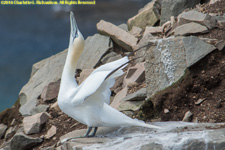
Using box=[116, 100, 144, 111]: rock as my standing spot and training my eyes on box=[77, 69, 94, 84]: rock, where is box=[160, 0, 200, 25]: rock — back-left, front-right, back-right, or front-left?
front-right

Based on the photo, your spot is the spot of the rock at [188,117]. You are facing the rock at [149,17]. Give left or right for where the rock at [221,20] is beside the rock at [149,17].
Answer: right

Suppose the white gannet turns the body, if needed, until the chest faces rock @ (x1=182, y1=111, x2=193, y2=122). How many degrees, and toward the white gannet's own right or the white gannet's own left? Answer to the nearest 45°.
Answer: approximately 135° to the white gannet's own right

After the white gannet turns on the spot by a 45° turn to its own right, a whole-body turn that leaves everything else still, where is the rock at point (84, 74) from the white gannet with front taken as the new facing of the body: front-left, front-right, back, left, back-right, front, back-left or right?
front-right

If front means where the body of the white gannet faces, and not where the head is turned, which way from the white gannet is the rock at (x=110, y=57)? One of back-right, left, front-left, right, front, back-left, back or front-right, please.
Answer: right

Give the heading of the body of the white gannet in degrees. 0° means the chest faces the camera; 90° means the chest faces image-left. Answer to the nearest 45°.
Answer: approximately 90°

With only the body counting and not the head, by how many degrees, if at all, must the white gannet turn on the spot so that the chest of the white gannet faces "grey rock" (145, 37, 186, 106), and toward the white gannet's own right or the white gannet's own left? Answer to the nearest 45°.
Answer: approximately 135° to the white gannet's own right

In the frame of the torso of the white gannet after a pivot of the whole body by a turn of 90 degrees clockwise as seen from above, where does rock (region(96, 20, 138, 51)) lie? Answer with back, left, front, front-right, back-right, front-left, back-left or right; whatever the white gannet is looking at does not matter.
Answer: front

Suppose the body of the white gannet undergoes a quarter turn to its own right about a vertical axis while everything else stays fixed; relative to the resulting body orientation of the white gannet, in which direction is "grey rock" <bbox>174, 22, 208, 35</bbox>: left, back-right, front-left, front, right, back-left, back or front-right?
front-right

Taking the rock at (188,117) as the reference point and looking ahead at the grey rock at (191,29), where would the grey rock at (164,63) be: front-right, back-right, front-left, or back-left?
front-left

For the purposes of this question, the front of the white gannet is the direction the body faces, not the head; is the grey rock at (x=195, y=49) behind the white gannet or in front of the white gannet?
behind

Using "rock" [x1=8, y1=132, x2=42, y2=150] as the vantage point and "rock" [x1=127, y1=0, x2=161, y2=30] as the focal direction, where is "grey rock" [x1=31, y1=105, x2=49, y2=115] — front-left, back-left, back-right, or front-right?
front-left

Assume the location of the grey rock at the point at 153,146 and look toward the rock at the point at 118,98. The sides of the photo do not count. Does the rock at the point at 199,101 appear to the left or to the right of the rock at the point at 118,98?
right

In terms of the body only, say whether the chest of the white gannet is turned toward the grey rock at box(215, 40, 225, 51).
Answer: no
